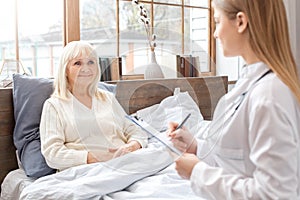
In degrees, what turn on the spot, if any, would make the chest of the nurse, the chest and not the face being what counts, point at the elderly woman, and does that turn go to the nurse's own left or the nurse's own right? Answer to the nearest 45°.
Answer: approximately 45° to the nurse's own right

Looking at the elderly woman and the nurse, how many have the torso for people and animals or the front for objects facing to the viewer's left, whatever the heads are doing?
1

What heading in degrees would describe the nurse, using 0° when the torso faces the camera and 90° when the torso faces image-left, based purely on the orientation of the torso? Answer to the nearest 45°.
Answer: approximately 90°
